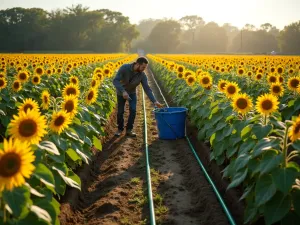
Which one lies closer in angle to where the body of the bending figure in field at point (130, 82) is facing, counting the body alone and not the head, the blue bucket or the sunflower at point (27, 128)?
the blue bucket

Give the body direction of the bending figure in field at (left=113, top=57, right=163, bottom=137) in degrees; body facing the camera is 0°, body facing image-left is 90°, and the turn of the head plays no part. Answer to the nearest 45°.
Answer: approximately 315°

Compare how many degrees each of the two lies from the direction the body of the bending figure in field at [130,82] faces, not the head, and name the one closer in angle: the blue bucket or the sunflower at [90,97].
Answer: the blue bucket

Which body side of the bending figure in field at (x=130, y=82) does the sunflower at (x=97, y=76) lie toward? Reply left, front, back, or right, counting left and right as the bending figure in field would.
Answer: back

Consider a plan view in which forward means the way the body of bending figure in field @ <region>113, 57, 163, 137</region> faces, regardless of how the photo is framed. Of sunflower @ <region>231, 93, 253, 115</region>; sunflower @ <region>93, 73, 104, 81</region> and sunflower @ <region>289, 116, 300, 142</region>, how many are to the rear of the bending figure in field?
1

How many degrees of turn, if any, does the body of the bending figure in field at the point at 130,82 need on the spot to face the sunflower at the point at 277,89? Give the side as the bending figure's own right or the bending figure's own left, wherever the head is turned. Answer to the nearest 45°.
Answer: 0° — they already face it

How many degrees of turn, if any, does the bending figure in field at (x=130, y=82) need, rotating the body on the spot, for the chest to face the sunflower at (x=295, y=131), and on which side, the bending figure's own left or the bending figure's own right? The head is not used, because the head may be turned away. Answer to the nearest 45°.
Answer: approximately 45° to the bending figure's own right

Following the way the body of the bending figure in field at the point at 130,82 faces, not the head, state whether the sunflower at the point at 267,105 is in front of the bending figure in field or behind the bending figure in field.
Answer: in front
